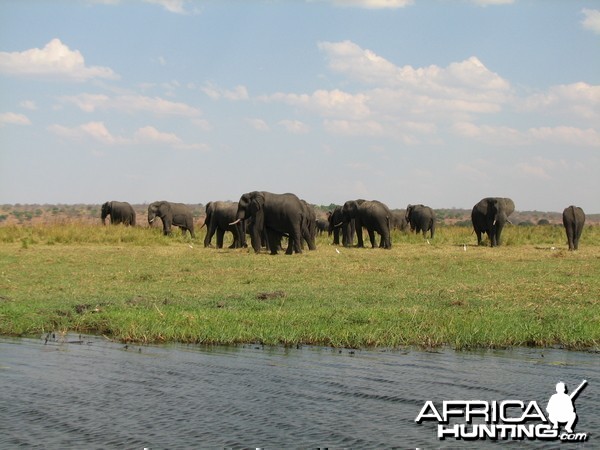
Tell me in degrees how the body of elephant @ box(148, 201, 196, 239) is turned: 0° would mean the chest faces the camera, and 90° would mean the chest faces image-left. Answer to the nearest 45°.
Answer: approximately 90°

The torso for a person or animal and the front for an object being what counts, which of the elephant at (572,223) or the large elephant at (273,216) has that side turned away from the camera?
the elephant

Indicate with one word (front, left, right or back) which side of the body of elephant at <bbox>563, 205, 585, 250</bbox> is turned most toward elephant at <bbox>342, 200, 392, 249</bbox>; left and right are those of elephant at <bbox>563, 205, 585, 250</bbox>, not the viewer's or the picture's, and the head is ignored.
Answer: left

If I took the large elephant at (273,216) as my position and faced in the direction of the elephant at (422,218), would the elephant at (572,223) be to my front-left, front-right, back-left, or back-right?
front-right

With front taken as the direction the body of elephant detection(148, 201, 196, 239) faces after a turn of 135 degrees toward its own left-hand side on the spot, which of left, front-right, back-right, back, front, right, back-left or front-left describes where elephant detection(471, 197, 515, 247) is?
front

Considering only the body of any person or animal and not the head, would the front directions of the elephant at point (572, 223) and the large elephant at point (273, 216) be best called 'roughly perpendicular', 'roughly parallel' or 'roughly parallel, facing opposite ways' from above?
roughly perpendicular

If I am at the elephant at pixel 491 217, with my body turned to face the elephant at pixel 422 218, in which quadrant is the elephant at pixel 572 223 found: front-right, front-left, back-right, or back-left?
back-right

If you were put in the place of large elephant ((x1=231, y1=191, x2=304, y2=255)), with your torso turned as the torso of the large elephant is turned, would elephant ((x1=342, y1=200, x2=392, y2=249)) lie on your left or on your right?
on your right

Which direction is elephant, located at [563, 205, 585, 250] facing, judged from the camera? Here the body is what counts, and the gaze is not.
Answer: away from the camera

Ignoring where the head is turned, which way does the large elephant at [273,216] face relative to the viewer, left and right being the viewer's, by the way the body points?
facing to the left of the viewer
